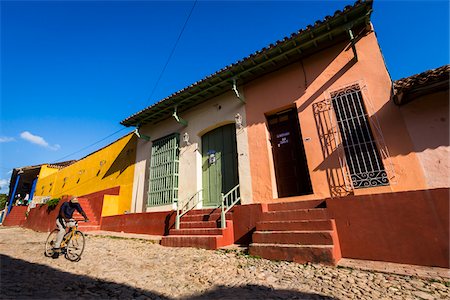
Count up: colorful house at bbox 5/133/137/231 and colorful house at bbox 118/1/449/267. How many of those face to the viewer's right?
0

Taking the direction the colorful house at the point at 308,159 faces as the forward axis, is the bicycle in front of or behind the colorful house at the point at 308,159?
in front

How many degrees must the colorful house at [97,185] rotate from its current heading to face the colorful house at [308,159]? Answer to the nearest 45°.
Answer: approximately 45° to its left

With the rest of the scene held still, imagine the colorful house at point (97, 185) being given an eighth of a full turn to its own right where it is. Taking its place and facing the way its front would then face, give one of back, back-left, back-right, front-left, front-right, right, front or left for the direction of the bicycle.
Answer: left

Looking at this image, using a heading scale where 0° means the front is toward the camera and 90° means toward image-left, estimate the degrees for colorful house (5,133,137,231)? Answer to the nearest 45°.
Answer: approximately 45°

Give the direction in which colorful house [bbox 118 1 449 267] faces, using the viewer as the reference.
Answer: facing the viewer and to the left of the viewer

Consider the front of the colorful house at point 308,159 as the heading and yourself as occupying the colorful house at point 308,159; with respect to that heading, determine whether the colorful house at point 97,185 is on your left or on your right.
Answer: on your right
